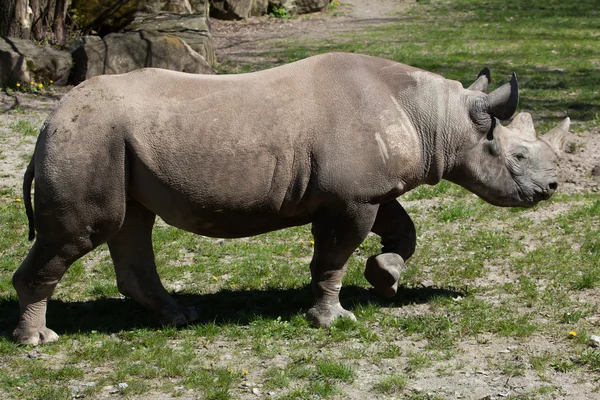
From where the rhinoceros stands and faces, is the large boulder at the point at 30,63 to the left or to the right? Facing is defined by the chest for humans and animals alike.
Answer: on its left

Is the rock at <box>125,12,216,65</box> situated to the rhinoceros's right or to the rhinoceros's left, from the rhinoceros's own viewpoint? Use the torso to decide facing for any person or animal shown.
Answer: on its left

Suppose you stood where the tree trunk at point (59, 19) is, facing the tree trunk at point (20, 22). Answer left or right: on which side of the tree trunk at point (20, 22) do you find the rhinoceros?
left

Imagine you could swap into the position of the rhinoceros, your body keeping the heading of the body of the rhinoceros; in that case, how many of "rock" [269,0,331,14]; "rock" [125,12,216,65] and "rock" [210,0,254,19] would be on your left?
3

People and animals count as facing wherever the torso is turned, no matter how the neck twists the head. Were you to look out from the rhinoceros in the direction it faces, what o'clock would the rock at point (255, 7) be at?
The rock is roughly at 9 o'clock from the rhinoceros.

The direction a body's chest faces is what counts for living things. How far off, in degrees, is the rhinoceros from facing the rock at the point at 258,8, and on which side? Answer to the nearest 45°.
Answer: approximately 90° to its left

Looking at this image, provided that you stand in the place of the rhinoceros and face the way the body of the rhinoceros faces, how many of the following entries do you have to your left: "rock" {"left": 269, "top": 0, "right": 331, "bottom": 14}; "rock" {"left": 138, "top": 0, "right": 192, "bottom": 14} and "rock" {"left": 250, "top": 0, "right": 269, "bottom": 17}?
3

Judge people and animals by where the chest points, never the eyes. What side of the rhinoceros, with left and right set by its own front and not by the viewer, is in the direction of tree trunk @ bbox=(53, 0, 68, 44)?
left

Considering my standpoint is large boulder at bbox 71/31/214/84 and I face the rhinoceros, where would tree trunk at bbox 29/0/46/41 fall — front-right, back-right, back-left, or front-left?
back-right

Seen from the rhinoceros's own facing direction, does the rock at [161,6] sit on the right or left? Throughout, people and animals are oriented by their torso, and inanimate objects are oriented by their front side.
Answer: on its left

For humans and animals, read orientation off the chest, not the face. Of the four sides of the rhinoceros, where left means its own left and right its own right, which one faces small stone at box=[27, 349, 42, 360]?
back

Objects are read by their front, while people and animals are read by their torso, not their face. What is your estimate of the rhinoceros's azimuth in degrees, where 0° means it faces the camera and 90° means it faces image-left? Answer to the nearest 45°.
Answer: approximately 270°

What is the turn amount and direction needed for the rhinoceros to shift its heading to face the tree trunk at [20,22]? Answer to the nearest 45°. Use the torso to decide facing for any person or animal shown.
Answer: approximately 135° to its left

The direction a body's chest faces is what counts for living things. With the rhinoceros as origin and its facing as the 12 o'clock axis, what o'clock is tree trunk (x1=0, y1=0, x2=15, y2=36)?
The tree trunk is roughly at 8 o'clock from the rhinoceros.
